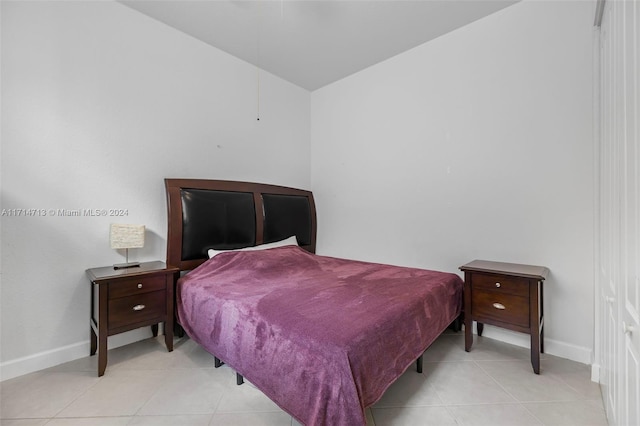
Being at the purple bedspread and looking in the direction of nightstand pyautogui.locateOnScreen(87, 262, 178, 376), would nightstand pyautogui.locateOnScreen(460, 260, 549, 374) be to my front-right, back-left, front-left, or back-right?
back-right

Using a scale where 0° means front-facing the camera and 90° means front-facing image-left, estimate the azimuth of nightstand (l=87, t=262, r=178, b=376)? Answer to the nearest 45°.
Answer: approximately 315°

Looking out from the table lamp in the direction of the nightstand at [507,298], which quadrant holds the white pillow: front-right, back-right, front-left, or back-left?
front-left

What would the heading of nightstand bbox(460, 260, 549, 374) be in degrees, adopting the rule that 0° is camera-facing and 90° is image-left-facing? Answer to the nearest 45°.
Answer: approximately 45°

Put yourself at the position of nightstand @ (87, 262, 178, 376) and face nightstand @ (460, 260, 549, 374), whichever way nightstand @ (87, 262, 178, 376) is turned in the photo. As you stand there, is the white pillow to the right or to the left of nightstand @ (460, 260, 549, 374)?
left

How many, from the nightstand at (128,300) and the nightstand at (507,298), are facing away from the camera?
0

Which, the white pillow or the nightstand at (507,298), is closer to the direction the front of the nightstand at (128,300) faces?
the nightstand

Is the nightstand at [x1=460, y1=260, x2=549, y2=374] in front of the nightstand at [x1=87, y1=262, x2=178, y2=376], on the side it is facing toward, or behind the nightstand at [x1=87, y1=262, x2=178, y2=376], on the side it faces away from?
in front
